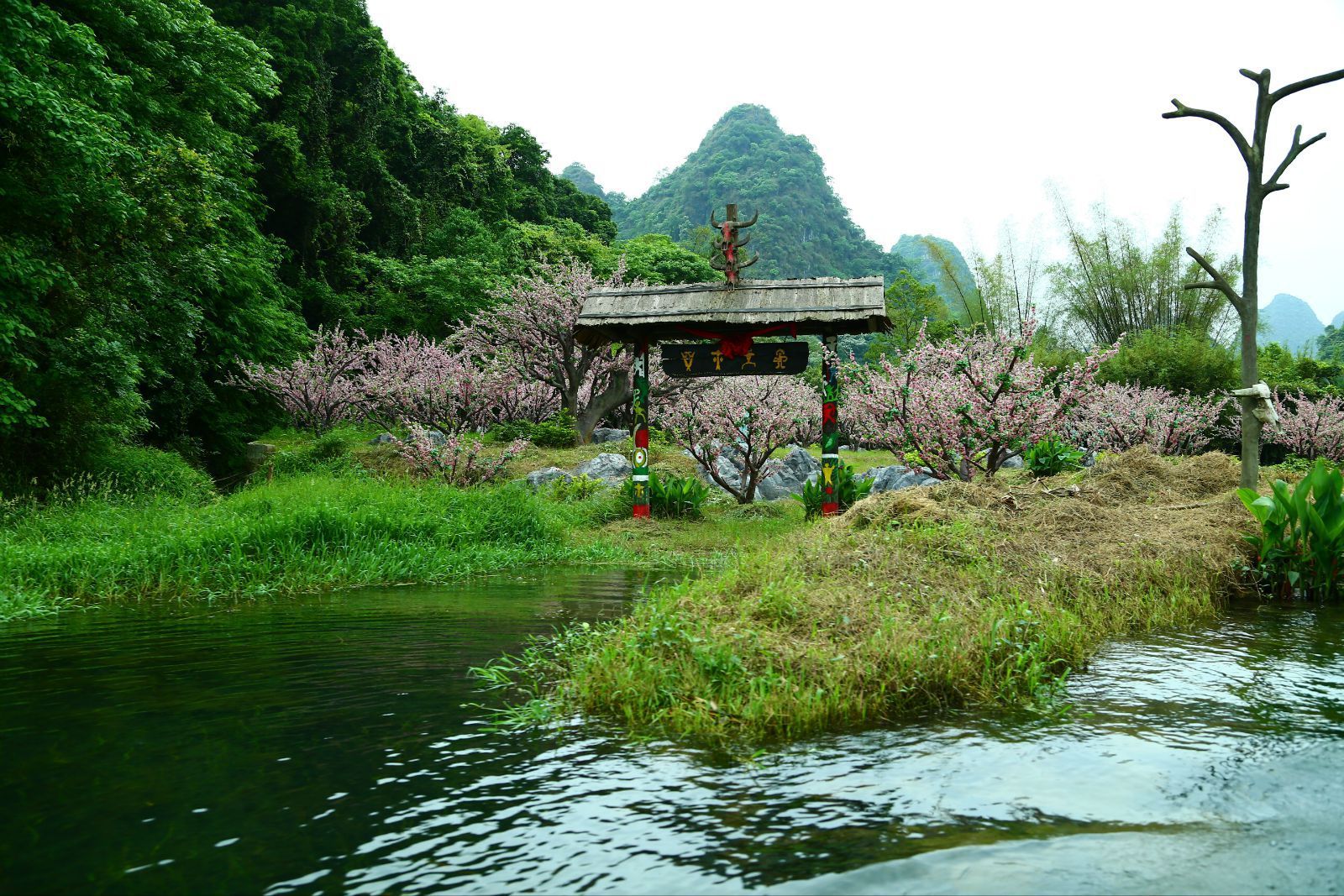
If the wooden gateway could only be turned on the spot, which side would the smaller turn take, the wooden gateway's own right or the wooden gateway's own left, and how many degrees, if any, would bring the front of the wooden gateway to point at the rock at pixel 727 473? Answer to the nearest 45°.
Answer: approximately 180°

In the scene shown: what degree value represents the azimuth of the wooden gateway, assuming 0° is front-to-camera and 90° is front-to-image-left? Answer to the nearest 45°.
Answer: approximately 0°

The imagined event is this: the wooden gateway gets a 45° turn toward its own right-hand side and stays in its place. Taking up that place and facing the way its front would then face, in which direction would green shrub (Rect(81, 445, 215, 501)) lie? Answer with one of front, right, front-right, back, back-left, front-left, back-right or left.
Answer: front-right

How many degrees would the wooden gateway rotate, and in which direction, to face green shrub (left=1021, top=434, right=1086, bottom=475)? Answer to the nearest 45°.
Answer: approximately 90° to its left

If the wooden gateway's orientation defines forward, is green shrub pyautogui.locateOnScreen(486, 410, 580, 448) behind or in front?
behind

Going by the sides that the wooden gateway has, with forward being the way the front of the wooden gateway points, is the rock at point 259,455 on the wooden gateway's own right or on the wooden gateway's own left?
on the wooden gateway's own right

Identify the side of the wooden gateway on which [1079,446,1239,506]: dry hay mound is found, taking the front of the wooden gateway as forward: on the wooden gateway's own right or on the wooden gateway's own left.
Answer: on the wooden gateway's own left

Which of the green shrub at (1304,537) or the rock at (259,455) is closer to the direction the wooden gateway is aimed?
the green shrub
